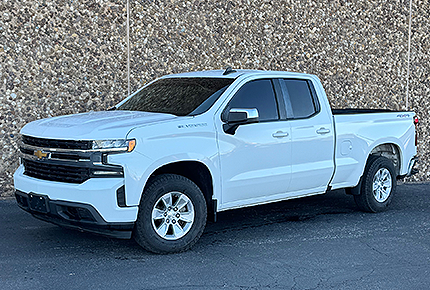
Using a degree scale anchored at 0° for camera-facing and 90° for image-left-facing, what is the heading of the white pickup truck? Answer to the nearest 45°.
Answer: approximately 45°
